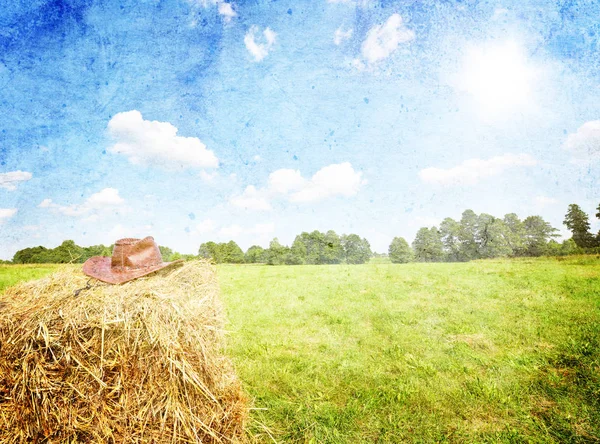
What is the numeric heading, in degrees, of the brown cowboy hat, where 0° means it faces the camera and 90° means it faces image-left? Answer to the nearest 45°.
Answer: approximately 45°

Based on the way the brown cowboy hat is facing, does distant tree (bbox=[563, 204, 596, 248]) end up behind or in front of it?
behind
